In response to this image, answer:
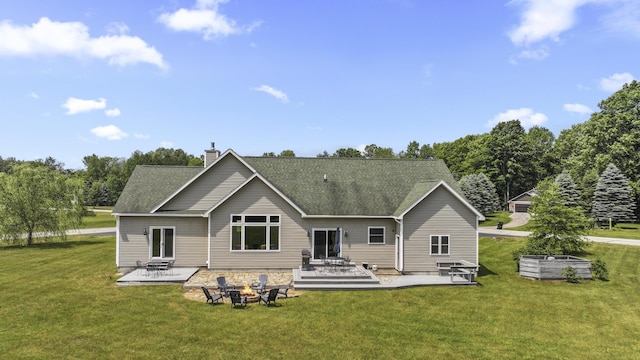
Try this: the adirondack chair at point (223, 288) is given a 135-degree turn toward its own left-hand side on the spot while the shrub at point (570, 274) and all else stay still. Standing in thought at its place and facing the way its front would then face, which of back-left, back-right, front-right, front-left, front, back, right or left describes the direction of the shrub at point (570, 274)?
right

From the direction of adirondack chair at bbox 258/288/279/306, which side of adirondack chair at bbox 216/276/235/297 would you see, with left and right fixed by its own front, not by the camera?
front

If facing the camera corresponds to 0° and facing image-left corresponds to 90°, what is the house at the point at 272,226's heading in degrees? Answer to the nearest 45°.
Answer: approximately 180°

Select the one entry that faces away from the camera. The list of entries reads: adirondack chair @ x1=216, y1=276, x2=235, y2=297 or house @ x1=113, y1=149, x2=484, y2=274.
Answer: the house

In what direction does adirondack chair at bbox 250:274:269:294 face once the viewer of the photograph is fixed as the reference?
facing the viewer and to the left of the viewer

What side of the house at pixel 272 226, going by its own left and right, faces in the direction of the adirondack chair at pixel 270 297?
back

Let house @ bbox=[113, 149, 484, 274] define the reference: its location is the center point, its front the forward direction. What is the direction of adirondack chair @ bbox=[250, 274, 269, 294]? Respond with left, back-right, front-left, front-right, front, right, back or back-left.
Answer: back

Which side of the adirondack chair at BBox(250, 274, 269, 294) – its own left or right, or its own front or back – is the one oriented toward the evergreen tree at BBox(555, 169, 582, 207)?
back

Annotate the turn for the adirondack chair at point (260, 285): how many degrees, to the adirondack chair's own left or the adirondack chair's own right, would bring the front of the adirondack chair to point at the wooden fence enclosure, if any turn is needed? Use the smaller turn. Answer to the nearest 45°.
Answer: approximately 135° to the adirondack chair's own left

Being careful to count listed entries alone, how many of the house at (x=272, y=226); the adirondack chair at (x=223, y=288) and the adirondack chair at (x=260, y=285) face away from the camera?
1

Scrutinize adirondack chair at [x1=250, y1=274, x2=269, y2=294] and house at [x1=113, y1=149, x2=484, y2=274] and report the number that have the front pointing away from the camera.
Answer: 1

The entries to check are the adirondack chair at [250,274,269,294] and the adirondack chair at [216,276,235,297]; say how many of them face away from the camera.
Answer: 0

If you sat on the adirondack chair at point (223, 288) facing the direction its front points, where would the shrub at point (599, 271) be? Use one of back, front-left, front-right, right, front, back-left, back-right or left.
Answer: front-left

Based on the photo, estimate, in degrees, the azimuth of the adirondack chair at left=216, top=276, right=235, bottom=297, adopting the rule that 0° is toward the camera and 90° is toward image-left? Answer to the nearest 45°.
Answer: approximately 315°

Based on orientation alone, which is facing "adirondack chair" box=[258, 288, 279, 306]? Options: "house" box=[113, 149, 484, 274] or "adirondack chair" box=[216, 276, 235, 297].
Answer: "adirondack chair" box=[216, 276, 235, 297]

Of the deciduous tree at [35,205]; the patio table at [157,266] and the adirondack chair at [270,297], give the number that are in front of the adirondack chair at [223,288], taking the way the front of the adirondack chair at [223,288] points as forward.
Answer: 1
